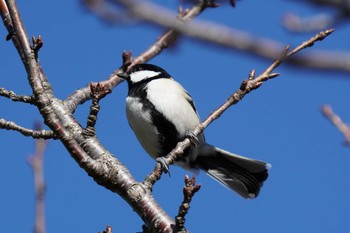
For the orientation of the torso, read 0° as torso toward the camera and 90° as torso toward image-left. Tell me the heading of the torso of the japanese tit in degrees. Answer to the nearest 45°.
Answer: approximately 45°
